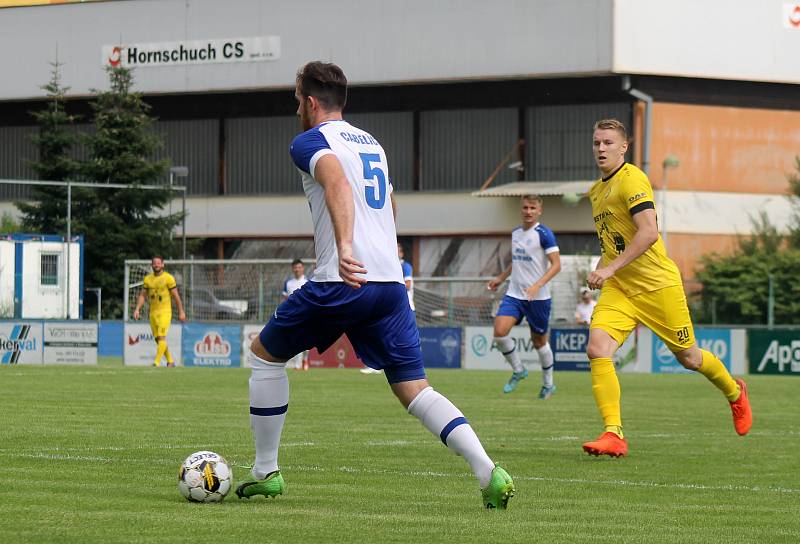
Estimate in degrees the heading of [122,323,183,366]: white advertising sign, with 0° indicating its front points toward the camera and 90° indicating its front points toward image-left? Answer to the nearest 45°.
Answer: approximately 0°

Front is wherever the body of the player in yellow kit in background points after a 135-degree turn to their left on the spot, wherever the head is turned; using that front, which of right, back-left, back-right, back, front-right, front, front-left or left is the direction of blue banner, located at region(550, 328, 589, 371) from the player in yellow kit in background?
front-right

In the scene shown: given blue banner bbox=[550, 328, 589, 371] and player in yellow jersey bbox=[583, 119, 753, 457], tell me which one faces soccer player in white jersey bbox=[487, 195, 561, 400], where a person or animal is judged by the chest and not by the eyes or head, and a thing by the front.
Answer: the blue banner

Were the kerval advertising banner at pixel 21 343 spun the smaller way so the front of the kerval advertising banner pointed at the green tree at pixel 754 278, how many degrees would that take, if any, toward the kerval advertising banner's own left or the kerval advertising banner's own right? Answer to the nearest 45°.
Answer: approximately 90° to the kerval advertising banner's own left

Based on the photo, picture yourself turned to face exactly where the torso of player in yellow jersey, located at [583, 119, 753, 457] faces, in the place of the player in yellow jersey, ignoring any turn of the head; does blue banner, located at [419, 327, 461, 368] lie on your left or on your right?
on your right

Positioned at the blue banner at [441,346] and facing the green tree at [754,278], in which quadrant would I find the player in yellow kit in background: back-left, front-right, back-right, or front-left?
back-left

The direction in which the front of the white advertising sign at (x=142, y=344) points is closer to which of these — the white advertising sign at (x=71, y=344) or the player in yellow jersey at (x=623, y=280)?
the player in yellow jersey

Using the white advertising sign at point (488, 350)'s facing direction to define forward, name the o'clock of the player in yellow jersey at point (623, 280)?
The player in yellow jersey is roughly at 12 o'clock from the white advertising sign.

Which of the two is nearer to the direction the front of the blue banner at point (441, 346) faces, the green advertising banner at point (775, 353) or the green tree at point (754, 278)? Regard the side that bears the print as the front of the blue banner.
the green advertising banner

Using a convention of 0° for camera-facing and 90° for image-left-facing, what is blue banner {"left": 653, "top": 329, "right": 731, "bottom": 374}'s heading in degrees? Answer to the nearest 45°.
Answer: approximately 0°

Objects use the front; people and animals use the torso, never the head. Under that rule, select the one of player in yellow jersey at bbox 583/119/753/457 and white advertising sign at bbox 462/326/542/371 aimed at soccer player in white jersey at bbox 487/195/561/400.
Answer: the white advertising sign
